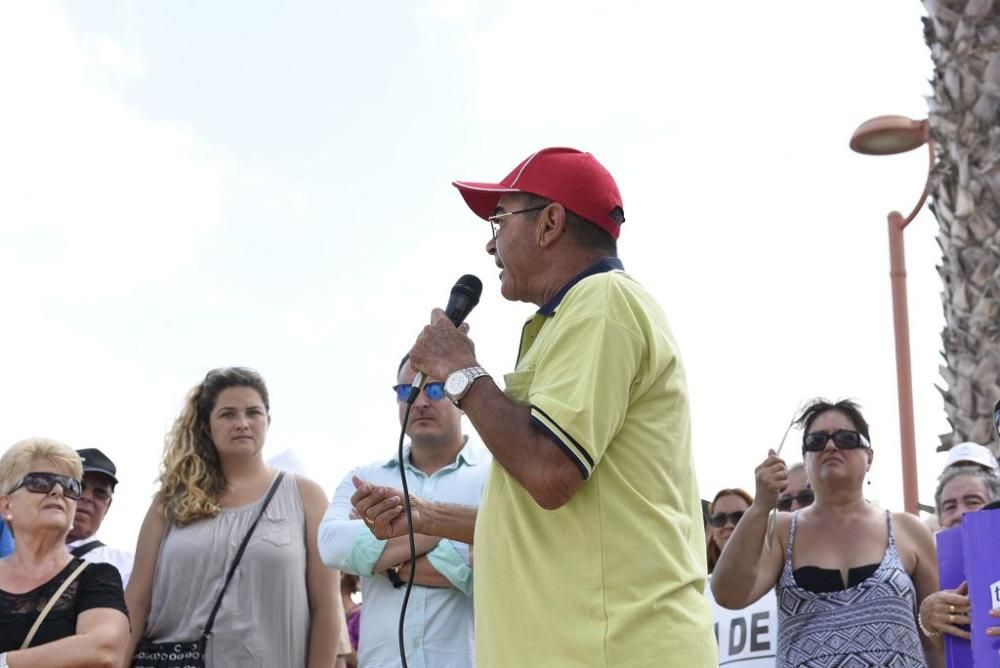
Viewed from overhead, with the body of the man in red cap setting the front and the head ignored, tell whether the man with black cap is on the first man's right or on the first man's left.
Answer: on the first man's right

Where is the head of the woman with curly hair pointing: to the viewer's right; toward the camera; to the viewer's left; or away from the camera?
toward the camera

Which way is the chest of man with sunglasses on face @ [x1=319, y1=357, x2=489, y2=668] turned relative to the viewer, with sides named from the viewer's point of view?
facing the viewer

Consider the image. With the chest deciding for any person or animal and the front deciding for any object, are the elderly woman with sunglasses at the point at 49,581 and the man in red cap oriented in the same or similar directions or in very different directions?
very different directions

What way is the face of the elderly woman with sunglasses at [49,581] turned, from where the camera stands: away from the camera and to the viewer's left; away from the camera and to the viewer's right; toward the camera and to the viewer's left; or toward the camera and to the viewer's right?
toward the camera and to the viewer's right

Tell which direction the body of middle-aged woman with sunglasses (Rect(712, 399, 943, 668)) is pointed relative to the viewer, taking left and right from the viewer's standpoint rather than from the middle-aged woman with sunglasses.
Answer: facing the viewer

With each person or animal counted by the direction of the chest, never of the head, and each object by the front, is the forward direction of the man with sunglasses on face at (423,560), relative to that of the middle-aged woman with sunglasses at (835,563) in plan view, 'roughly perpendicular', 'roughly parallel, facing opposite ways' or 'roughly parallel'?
roughly parallel

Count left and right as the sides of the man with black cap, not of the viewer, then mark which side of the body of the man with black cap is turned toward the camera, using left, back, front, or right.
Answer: front

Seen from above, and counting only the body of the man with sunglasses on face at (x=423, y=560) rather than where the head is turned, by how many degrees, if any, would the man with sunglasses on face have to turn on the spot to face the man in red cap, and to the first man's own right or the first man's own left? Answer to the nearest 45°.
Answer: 0° — they already face them

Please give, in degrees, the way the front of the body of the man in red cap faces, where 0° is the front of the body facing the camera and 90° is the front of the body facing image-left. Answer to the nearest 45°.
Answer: approximately 90°

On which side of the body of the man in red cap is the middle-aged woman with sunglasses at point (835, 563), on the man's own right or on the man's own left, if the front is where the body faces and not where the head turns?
on the man's own right

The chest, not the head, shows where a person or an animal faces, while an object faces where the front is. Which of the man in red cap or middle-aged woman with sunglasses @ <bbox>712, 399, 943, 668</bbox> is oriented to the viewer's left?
the man in red cap

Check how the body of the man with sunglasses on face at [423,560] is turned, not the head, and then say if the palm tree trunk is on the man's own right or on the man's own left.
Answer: on the man's own left

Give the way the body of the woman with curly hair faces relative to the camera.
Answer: toward the camera
